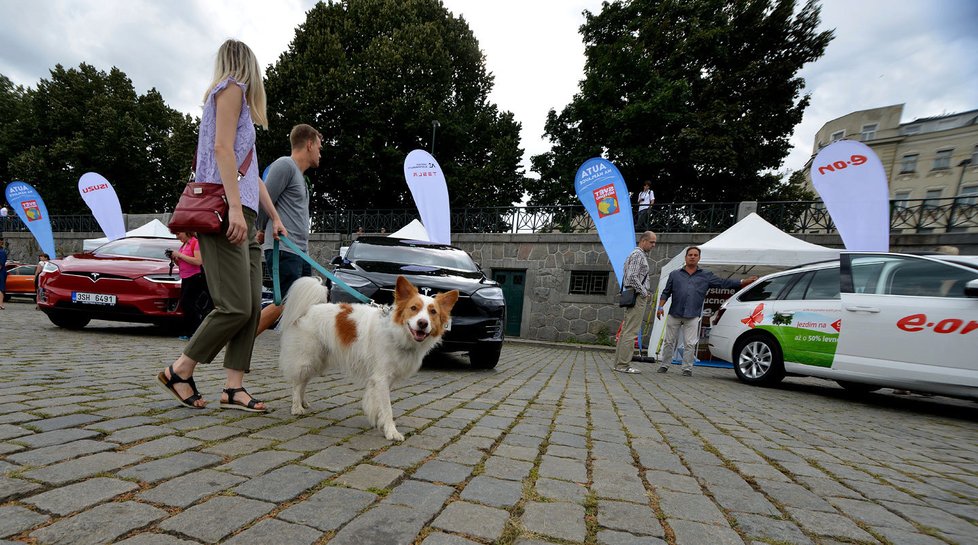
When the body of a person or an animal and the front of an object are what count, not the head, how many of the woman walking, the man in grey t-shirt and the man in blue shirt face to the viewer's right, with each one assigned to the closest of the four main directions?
2

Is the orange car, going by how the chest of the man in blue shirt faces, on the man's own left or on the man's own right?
on the man's own right

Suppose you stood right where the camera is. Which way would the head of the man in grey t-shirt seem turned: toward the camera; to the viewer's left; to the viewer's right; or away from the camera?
to the viewer's right

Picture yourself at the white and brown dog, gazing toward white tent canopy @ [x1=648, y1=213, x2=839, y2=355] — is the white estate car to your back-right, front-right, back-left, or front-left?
front-right

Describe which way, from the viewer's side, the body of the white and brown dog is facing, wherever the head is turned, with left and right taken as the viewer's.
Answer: facing the viewer and to the right of the viewer

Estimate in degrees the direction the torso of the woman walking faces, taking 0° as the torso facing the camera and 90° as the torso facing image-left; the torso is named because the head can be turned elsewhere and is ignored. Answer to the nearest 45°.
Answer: approximately 270°

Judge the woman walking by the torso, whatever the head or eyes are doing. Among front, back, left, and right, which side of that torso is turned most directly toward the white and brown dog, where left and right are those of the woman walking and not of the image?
front

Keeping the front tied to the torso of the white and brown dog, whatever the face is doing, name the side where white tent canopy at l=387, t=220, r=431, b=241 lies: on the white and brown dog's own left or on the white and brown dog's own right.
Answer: on the white and brown dog's own left

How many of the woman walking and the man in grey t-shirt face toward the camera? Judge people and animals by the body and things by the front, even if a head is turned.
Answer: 0

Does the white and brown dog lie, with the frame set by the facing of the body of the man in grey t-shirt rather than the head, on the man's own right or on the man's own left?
on the man's own right

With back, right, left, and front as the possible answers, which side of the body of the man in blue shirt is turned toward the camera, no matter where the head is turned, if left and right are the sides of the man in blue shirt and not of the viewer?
front

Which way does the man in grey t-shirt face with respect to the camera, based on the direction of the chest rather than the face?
to the viewer's right

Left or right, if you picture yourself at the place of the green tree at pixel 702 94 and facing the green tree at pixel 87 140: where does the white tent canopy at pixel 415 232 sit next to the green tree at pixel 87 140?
left

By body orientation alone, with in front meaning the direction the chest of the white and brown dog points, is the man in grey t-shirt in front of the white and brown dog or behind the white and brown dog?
behind
